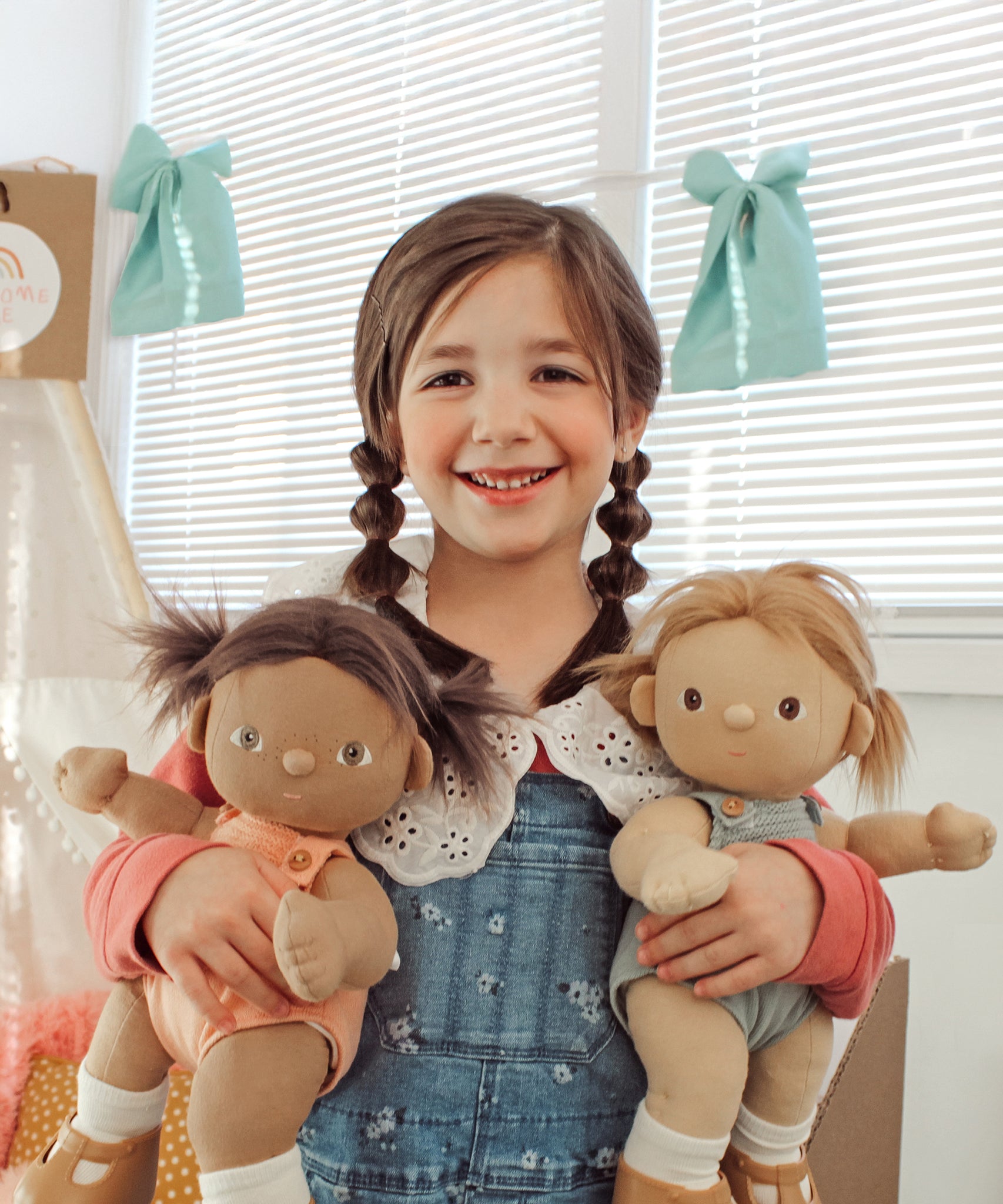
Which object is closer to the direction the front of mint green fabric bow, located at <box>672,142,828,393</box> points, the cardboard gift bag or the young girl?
the young girl

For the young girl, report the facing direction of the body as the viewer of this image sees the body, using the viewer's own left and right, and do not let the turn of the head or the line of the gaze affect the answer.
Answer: facing the viewer

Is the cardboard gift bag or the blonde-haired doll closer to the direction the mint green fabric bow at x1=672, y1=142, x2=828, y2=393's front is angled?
the blonde-haired doll

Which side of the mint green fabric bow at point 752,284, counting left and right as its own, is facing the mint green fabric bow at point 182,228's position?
right

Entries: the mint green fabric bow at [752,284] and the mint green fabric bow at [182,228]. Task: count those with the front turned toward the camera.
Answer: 2

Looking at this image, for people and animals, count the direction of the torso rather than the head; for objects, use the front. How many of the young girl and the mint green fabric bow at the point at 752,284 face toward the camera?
2

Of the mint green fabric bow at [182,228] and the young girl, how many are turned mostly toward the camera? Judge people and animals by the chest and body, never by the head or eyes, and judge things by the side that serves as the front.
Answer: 2

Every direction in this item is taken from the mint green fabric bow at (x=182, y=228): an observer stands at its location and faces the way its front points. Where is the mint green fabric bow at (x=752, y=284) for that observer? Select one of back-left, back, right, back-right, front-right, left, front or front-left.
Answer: front-left

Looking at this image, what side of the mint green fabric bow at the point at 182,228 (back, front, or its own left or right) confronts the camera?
front

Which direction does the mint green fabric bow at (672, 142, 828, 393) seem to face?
toward the camera

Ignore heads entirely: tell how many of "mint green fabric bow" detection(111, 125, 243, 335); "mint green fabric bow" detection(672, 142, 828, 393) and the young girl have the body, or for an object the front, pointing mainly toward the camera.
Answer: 3

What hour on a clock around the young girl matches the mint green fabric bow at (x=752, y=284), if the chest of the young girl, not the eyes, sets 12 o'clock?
The mint green fabric bow is roughly at 7 o'clock from the young girl.
